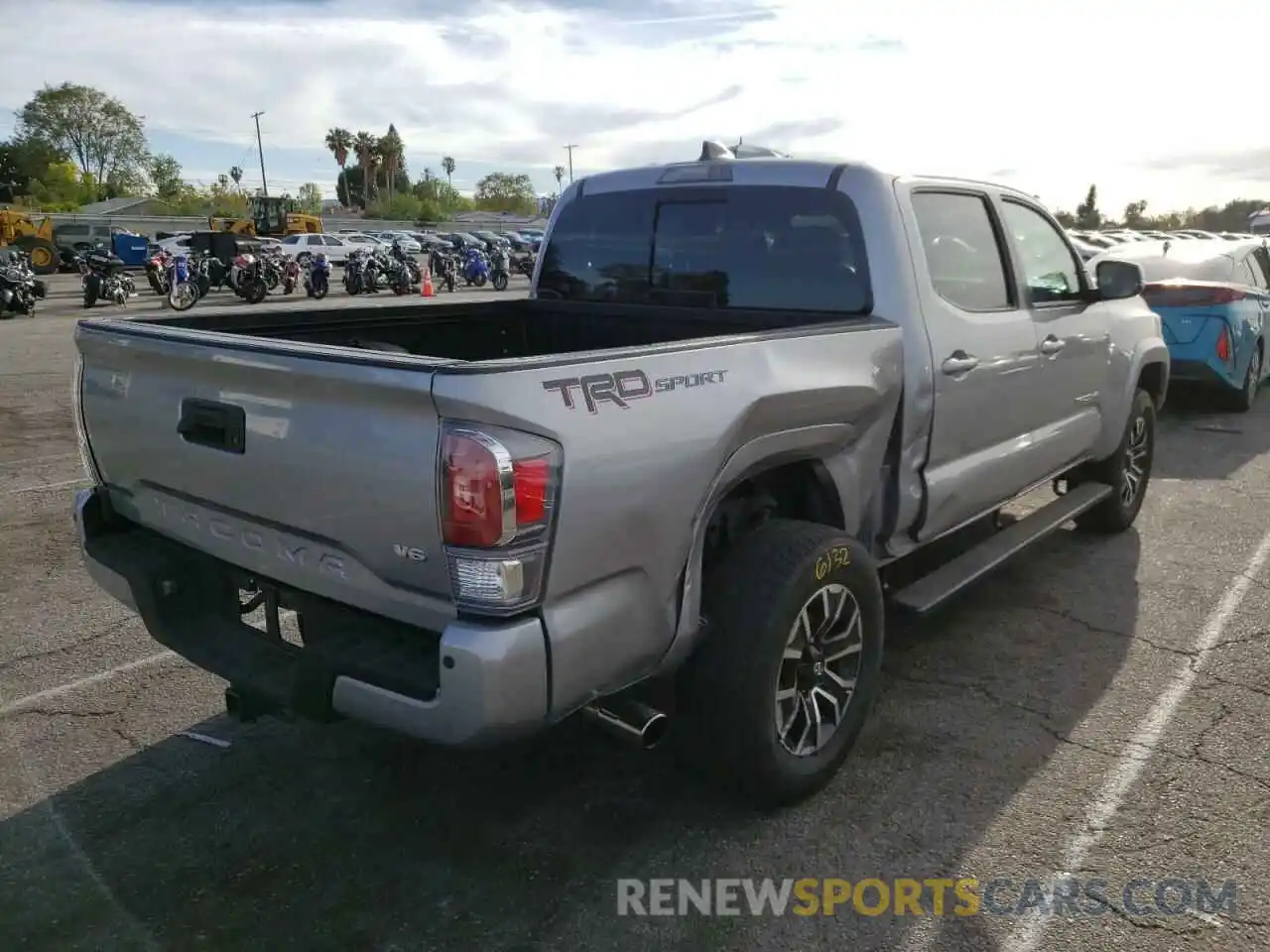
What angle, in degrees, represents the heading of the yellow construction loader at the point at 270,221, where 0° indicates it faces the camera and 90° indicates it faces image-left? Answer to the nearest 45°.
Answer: approximately 90°

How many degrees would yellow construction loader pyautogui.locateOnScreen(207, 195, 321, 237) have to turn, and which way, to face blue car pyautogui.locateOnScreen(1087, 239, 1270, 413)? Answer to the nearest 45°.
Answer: approximately 90° to its left

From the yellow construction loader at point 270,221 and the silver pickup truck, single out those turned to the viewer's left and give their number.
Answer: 1

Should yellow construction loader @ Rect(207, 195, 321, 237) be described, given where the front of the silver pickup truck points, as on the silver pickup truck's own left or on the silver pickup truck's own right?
on the silver pickup truck's own left

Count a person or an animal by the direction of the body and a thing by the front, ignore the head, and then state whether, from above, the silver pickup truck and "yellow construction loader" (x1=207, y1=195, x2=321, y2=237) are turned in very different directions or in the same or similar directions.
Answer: very different directions

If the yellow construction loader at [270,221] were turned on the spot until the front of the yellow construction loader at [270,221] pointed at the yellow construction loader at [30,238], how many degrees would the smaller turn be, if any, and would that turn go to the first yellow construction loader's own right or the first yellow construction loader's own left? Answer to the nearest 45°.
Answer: approximately 45° to the first yellow construction loader's own left

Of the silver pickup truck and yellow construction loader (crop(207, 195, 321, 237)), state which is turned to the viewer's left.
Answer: the yellow construction loader

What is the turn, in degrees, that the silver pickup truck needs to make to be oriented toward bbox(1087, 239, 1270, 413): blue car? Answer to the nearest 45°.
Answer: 0° — it already faces it

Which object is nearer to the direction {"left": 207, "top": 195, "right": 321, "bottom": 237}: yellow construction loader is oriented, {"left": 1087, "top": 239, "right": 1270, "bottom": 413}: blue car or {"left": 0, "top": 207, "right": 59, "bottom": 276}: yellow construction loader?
the yellow construction loader

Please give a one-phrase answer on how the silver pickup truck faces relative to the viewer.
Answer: facing away from the viewer and to the right of the viewer

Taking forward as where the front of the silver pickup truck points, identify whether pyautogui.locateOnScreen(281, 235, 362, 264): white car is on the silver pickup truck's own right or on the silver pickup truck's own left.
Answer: on the silver pickup truck's own left
